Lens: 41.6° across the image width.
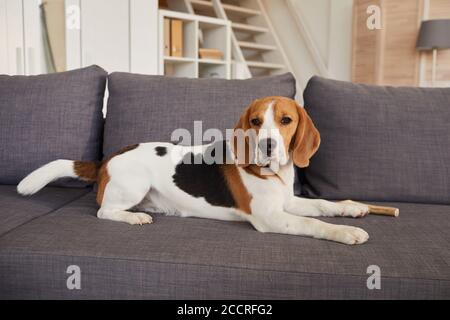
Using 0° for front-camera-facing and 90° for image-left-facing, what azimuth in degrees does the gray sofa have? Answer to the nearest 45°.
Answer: approximately 0°

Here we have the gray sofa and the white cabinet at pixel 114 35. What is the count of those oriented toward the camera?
2

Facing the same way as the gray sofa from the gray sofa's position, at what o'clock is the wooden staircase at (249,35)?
The wooden staircase is roughly at 6 o'clock from the gray sofa.

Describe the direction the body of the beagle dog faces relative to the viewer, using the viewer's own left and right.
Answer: facing to the right of the viewer

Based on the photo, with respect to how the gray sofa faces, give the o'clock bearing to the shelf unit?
The shelf unit is roughly at 6 o'clock from the gray sofa.

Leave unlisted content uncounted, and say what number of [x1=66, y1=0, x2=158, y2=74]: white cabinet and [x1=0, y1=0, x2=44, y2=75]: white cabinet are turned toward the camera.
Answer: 2

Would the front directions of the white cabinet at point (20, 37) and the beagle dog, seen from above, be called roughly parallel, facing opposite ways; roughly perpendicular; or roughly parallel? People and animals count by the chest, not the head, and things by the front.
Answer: roughly perpendicular
